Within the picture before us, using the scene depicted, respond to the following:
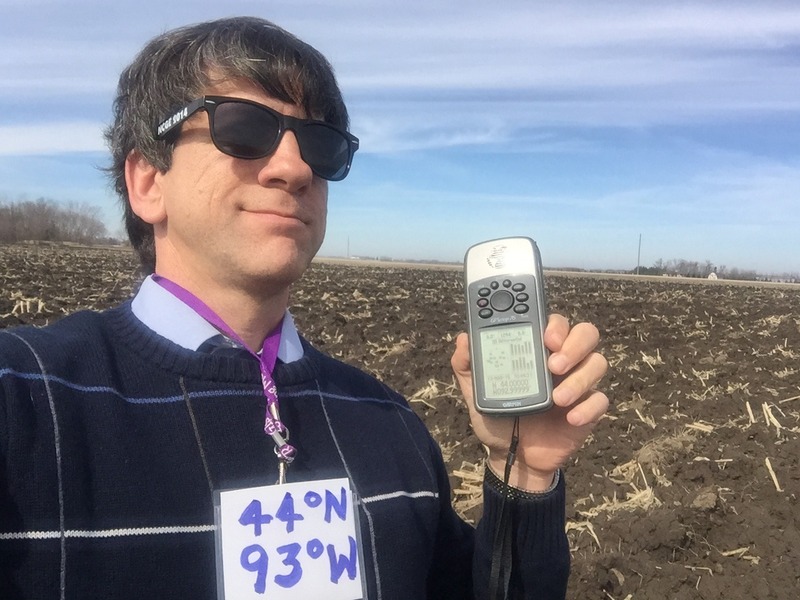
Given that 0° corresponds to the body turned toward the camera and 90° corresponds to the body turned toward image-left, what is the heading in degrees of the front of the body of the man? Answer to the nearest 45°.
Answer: approximately 315°

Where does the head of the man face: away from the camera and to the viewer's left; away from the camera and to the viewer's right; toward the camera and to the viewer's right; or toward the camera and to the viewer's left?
toward the camera and to the viewer's right
